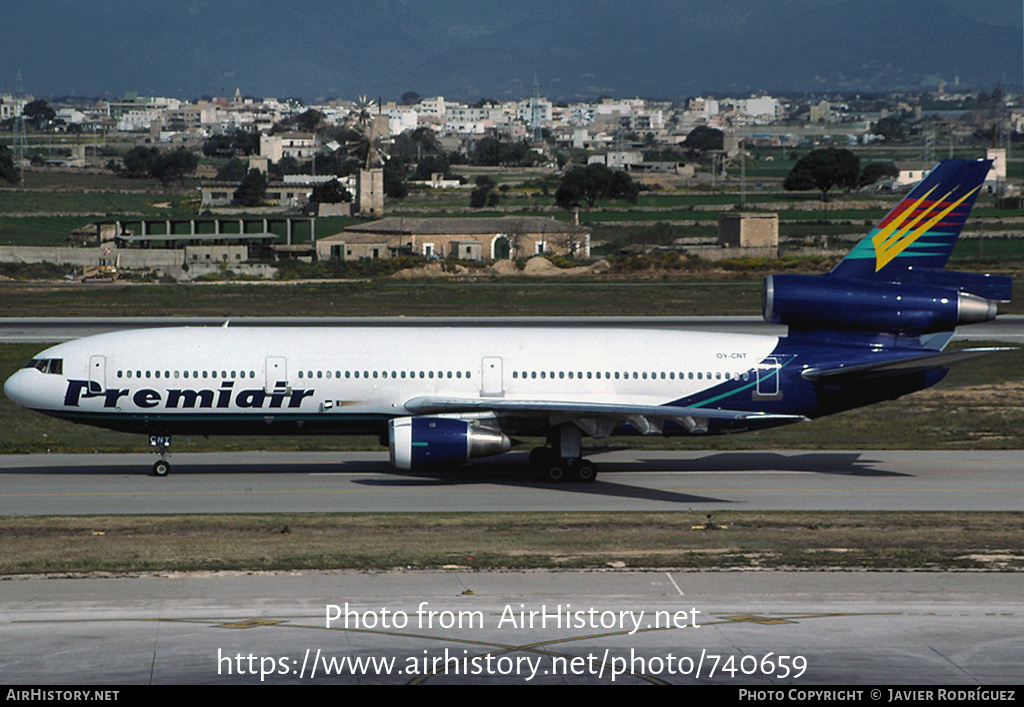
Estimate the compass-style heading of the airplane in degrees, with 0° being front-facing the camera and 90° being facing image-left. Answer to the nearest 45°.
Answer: approximately 90°
